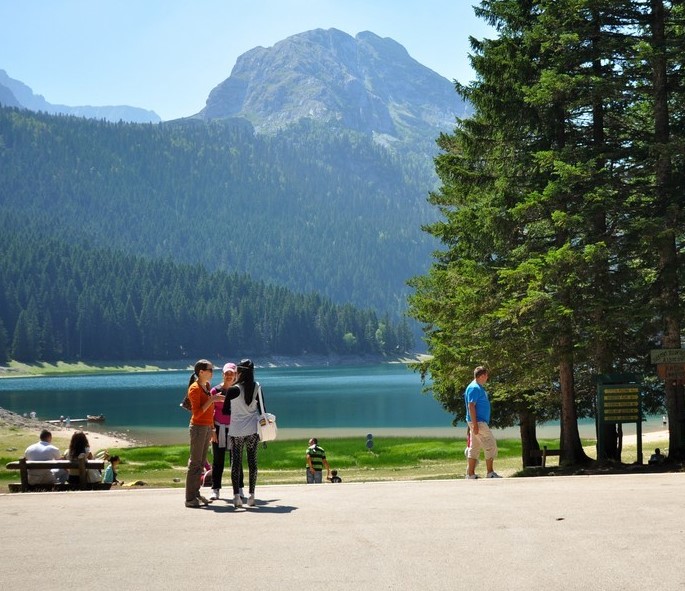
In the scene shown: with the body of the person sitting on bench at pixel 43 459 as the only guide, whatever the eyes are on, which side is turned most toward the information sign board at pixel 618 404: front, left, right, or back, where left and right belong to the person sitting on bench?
right

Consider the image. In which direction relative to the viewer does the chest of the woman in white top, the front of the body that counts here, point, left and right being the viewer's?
facing away from the viewer

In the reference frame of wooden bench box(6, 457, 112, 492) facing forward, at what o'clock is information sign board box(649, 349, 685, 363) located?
The information sign board is roughly at 3 o'clock from the wooden bench.

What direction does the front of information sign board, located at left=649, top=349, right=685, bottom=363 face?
toward the camera

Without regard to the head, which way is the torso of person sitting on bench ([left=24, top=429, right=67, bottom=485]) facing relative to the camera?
away from the camera

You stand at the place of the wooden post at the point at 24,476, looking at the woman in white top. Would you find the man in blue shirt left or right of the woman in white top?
left

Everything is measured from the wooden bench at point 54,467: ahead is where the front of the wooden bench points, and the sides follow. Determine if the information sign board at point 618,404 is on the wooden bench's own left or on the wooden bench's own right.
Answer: on the wooden bench's own right

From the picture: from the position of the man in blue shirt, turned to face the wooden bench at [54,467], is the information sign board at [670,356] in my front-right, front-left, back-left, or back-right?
back-right

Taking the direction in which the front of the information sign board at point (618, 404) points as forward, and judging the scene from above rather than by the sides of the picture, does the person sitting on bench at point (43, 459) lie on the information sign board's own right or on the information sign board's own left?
on the information sign board's own right

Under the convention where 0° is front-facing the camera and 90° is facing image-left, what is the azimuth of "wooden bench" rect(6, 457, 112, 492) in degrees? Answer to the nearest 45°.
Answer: approximately 180°

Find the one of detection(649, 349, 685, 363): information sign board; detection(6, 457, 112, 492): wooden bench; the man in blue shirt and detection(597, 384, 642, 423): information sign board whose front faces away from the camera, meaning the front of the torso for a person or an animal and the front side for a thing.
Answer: the wooden bench

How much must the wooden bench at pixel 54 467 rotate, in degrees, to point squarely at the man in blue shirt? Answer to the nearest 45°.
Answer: approximately 135° to its right

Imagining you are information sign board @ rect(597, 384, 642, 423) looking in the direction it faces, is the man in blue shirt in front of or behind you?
in front
